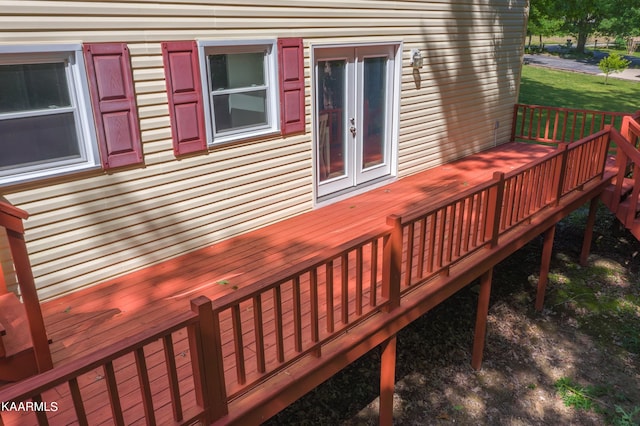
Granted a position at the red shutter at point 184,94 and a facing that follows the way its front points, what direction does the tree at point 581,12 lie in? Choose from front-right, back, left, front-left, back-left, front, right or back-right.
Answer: back-left

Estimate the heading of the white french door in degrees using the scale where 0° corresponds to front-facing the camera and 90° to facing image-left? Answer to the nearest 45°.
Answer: approximately 315°

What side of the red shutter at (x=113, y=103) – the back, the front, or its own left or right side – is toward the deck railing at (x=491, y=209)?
left

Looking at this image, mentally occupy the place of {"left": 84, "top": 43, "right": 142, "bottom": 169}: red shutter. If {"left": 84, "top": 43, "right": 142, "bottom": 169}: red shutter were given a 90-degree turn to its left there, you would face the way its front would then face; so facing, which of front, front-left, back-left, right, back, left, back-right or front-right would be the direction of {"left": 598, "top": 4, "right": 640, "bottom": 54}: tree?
front-left

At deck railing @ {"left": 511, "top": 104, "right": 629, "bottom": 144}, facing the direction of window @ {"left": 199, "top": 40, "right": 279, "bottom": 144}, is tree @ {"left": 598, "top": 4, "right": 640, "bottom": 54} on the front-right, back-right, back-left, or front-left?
back-right

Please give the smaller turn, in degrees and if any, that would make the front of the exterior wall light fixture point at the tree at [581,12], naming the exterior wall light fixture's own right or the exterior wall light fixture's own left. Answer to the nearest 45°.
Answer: approximately 135° to the exterior wall light fixture's own left

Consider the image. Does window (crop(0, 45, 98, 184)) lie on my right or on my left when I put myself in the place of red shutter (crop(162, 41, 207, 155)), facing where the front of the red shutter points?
on my right

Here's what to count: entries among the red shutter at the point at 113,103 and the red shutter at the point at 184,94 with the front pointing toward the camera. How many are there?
2

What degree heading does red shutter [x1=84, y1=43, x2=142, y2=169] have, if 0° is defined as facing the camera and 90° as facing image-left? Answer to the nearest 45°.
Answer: approximately 0°

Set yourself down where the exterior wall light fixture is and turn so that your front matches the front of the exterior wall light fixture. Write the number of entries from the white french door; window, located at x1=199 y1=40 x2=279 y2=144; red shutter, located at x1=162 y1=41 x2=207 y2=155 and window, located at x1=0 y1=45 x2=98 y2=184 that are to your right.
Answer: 4

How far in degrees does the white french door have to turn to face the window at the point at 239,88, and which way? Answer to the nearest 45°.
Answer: approximately 90° to its right

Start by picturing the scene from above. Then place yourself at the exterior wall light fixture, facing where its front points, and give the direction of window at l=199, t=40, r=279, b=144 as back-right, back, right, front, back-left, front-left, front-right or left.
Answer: right

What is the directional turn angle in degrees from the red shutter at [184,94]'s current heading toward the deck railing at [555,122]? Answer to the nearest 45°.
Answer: approximately 135° to its left

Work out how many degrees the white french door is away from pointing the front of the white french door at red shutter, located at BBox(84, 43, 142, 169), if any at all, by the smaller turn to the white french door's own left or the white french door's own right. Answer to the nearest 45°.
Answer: approximately 90° to the white french door's own right
